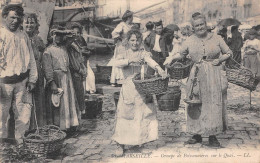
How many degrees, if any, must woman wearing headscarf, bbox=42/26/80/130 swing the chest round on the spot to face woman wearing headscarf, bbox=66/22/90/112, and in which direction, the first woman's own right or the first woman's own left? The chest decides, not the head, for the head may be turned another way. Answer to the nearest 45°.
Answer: approximately 90° to the first woman's own left

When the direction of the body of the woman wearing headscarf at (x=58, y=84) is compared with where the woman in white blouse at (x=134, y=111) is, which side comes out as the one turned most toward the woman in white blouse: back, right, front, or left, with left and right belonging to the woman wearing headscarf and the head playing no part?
front

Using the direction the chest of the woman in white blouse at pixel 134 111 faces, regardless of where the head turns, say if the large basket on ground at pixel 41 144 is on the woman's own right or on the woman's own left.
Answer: on the woman's own right

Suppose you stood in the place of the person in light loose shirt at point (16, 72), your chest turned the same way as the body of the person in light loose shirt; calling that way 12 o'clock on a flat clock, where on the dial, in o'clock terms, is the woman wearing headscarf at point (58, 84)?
The woman wearing headscarf is roughly at 8 o'clock from the person in light loose shirt.

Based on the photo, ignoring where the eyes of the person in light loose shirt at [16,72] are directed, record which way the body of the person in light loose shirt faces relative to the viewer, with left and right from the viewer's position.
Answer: facing the viewer

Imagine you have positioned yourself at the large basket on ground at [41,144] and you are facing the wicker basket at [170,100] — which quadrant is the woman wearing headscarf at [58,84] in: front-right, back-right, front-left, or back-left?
front-left

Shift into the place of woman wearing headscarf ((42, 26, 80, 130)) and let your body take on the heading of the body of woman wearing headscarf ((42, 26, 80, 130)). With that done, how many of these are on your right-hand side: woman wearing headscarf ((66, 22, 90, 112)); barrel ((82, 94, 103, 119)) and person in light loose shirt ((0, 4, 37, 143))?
1

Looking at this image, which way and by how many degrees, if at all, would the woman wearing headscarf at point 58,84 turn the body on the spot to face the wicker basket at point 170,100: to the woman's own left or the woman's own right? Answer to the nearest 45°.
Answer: approximately 90° to the woman's own left

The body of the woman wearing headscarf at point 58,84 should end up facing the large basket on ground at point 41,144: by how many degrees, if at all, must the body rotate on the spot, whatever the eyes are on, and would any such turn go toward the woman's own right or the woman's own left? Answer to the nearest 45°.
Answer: approximately 45° to the woman's own right

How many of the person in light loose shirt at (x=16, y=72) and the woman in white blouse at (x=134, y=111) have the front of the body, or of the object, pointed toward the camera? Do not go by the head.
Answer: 2

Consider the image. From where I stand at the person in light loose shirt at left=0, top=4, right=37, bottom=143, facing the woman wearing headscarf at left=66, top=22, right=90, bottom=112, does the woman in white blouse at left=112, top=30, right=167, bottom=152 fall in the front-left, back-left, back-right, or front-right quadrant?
front-right

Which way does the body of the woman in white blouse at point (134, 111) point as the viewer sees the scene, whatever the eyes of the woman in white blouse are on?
toward the camera

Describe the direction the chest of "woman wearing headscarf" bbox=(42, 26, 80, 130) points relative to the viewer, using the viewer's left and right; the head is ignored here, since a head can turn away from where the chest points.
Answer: facing the viewer and to the right of the viewer

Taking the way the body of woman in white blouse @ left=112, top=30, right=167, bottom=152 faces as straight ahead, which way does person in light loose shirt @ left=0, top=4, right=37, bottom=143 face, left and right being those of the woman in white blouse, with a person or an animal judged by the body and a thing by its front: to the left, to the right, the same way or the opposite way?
the same way
